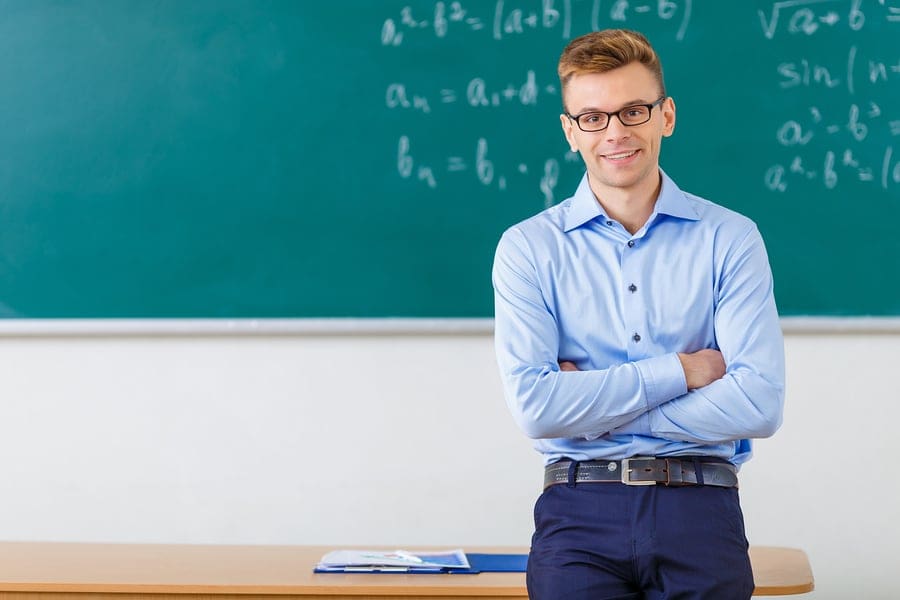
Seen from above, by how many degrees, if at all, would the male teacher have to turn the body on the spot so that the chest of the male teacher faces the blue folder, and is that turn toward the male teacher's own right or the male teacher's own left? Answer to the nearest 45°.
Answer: approximately 135° to the male teacher's own right

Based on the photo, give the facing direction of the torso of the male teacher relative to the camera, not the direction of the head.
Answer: toward the camera

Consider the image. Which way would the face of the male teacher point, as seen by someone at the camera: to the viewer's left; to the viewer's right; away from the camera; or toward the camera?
toward the camera
